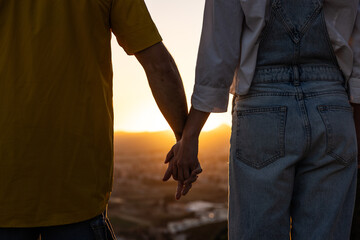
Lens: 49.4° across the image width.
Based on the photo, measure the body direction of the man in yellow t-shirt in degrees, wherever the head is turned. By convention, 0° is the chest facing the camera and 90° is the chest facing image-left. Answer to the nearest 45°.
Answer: approximately 180°
